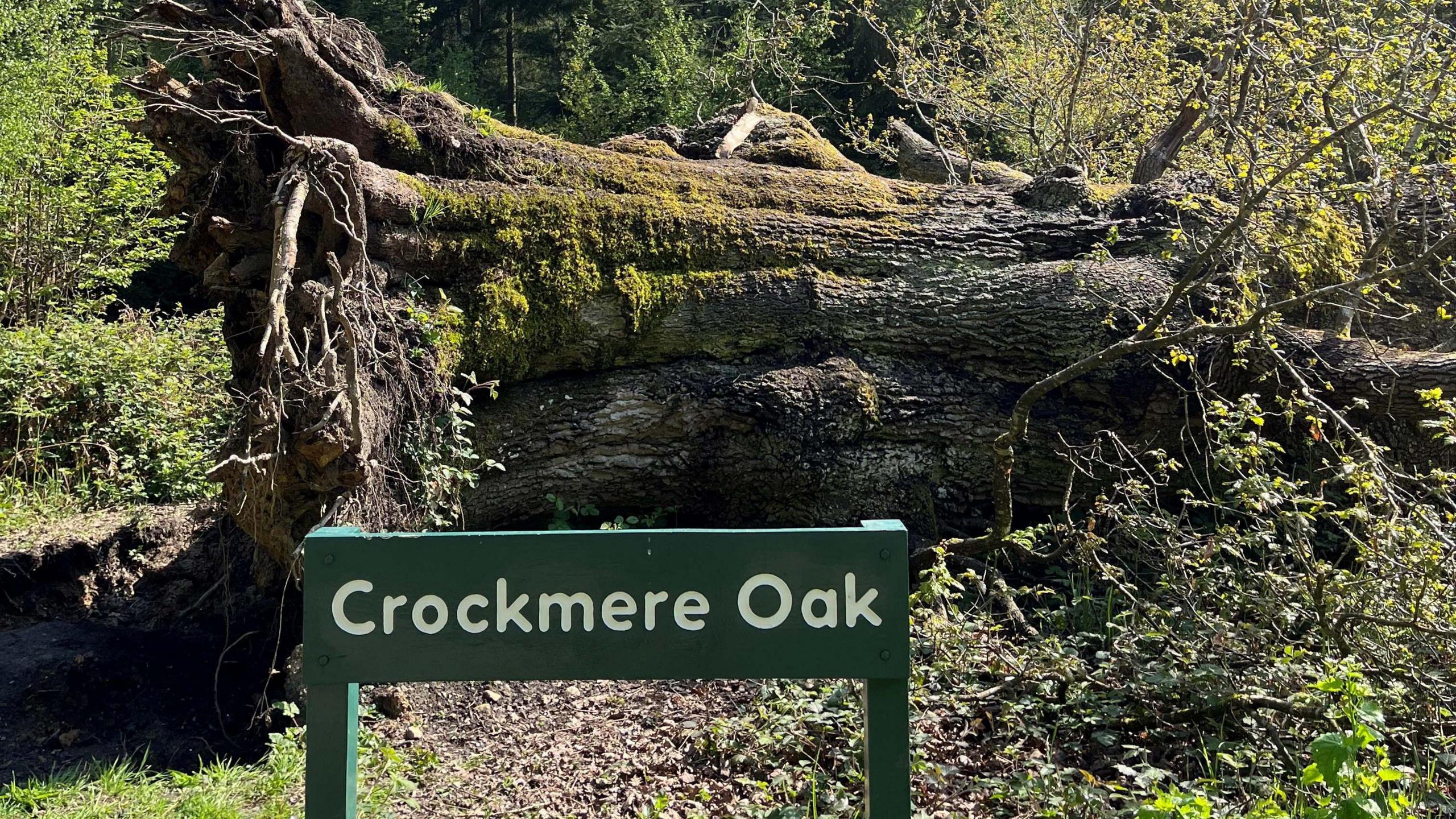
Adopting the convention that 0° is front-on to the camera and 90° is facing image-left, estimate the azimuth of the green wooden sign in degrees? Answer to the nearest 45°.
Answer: approximately 0°

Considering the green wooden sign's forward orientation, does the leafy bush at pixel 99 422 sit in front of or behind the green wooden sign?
behind

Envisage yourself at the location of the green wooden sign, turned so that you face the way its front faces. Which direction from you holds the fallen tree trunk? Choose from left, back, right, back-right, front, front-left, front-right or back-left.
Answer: back
